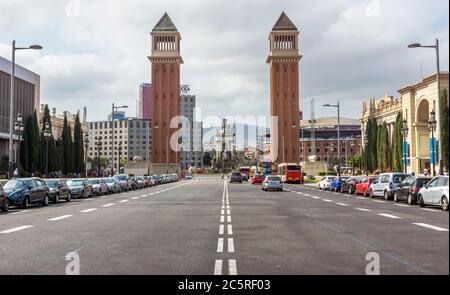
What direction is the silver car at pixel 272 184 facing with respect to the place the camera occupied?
facing away from the viewer
